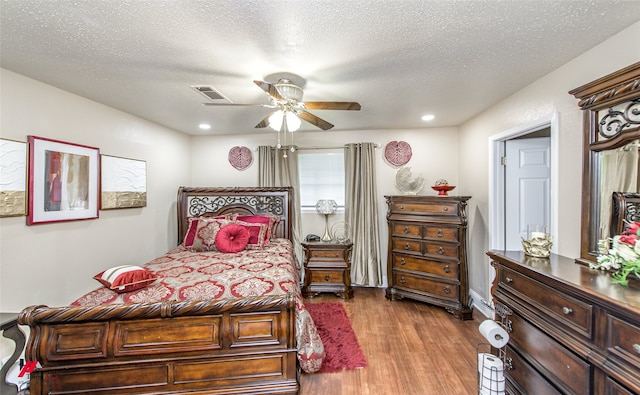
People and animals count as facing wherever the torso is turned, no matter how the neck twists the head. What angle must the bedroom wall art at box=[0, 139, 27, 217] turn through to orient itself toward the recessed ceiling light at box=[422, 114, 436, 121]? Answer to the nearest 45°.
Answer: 0° — it already faces it

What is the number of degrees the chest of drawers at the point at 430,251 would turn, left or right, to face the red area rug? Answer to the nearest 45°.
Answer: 0° — it already faces it

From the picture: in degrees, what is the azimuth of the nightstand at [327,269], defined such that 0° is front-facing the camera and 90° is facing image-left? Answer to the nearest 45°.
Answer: approximately 0°

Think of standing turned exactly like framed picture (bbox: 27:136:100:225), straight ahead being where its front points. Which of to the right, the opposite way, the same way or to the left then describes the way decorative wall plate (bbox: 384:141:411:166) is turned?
to the right

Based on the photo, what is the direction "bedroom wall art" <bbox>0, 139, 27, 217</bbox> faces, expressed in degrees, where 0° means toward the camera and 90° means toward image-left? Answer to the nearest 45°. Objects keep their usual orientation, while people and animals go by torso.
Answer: approximately 315°

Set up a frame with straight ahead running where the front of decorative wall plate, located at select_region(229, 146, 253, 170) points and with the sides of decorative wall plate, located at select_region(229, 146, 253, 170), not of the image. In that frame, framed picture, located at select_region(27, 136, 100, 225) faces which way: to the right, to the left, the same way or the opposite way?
to the left

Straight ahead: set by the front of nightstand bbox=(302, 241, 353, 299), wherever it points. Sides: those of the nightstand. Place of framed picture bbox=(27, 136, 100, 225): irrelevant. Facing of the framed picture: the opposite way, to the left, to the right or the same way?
to the left

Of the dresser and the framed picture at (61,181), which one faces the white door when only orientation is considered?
the framed picture
